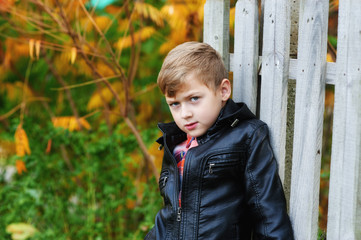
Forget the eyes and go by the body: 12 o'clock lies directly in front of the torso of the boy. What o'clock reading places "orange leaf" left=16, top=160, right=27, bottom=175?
The orange leaf is roughly at 3 o'clock from the boy.

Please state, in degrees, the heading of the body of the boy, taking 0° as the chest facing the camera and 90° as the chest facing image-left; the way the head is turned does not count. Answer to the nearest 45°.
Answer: approximately 45°

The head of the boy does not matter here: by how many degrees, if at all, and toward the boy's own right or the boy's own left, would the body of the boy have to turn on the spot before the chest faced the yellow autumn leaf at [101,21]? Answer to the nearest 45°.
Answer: approximately 90° to the boy's own right

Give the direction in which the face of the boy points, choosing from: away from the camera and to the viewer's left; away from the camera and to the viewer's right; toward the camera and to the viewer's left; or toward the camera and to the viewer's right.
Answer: toward the camera and to the viewer's left

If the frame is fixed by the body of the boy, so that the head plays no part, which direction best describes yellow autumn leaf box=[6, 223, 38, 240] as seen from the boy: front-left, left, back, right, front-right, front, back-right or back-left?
right
